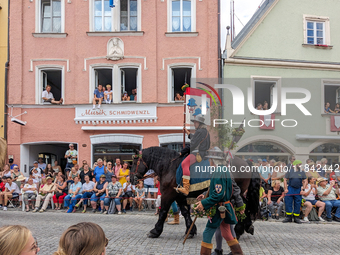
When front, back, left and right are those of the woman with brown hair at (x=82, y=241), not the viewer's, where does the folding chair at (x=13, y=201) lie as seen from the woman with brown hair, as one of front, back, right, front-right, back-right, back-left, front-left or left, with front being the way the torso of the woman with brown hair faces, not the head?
front-left

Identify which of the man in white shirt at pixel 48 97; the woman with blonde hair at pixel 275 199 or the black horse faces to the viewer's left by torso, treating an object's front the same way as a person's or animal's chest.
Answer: the black horse

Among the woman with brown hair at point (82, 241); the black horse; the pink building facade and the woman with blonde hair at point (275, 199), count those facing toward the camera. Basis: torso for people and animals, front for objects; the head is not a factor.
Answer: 2

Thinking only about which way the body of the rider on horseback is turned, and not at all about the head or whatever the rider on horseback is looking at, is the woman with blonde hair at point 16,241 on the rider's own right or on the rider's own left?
on the rider's own left

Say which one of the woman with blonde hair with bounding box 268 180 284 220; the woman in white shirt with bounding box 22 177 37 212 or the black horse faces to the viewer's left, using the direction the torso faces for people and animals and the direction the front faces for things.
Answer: the black horse

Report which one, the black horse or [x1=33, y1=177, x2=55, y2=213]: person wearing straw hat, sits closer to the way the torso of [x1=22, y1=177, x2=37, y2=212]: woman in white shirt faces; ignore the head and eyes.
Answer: the black horse

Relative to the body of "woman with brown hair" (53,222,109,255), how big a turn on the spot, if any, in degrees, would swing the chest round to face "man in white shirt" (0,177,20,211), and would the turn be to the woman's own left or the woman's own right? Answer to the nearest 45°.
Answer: approximately 45° to the woman's own left

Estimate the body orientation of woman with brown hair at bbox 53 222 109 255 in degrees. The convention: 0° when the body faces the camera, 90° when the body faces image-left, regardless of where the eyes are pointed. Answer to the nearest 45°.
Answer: approximately 225°

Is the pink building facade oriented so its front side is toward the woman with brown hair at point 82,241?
yes

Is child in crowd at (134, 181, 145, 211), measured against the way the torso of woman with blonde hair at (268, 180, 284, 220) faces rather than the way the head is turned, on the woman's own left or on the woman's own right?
on the woman's own right
